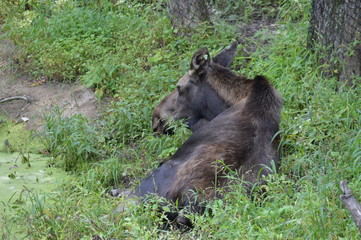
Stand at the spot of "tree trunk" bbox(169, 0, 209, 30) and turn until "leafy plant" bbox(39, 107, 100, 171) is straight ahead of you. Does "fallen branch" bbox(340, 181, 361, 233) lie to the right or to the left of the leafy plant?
left
